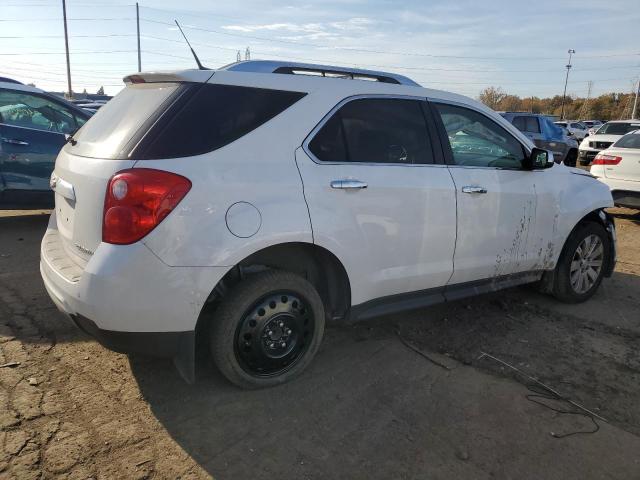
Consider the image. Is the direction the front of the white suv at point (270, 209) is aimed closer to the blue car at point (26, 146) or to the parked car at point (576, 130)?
the parked car

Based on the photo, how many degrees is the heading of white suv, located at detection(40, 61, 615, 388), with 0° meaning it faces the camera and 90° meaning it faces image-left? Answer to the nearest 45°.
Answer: approximately 225°

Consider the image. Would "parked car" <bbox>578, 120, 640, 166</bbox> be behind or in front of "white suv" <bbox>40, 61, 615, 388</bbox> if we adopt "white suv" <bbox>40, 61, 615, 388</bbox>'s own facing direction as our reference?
in front

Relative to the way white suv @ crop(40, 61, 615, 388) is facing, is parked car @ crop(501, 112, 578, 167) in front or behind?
in front

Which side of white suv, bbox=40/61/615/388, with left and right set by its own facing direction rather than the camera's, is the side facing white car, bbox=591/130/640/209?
front

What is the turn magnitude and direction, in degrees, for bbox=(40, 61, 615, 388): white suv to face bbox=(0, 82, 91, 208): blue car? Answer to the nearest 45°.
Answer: approximately 90° to its left
